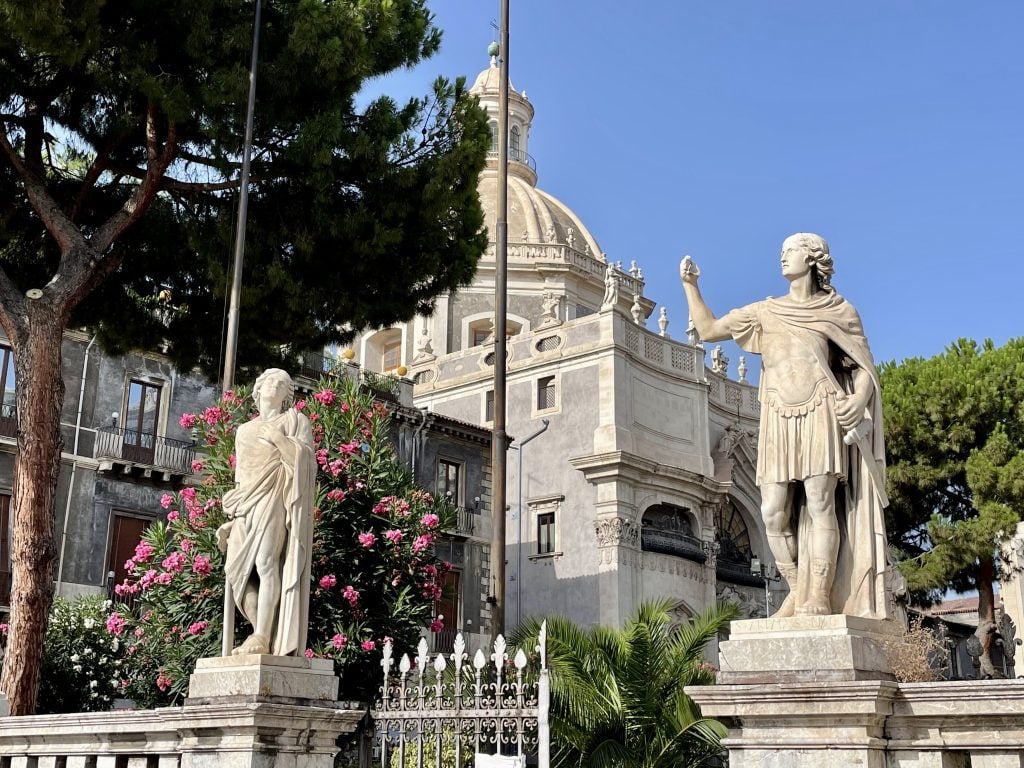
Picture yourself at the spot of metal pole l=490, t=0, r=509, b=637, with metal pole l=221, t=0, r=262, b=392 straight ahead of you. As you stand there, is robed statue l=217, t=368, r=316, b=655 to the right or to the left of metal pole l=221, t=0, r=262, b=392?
left

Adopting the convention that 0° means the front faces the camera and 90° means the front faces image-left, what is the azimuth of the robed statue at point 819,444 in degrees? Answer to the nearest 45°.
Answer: approximately 0°

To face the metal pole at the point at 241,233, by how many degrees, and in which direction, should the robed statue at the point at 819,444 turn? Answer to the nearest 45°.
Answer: approximately 135° to its right

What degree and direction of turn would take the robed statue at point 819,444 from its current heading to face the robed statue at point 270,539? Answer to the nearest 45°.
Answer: approximately 90° to its right

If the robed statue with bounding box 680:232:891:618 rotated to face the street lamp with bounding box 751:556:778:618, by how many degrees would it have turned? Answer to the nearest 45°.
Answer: approximately 180°

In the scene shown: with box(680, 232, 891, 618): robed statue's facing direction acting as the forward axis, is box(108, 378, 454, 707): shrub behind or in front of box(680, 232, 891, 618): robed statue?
behind
